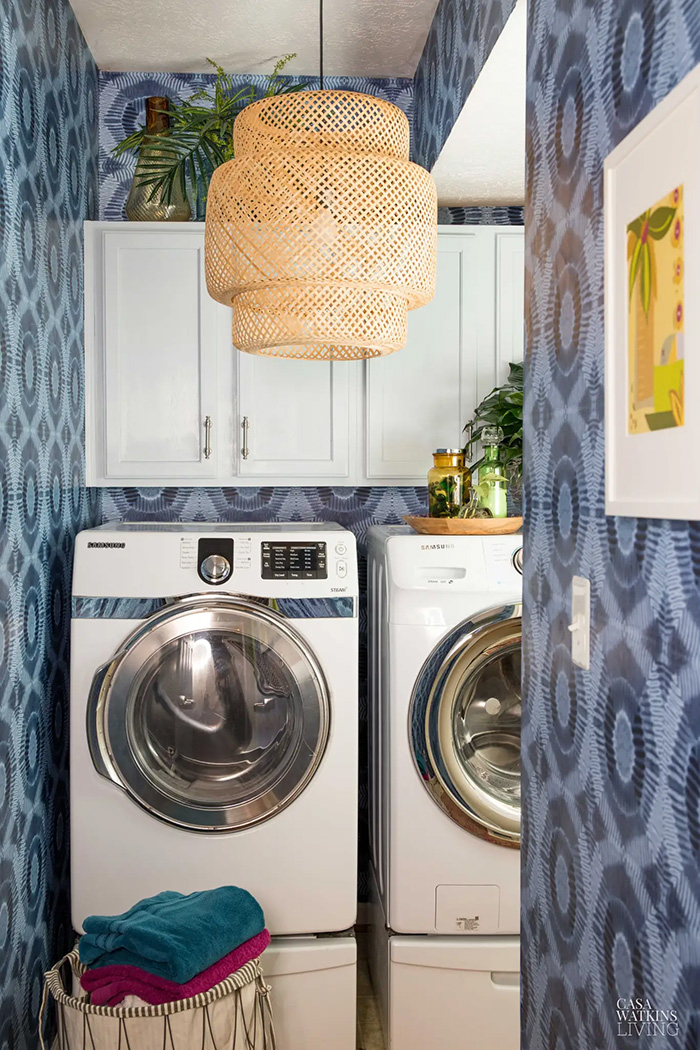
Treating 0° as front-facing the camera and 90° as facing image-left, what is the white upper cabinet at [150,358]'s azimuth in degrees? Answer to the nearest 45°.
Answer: approximately 0°

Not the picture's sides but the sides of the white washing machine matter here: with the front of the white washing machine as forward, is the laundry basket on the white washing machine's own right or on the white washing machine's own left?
on the white washing machine's own right

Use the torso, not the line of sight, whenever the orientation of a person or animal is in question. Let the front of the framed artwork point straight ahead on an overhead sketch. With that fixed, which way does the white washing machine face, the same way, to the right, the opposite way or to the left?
to the left

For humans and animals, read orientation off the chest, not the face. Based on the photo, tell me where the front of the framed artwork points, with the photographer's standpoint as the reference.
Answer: facing to the left of the viewer

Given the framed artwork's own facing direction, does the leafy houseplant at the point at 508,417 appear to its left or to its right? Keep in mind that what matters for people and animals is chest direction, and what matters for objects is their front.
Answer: on its right
